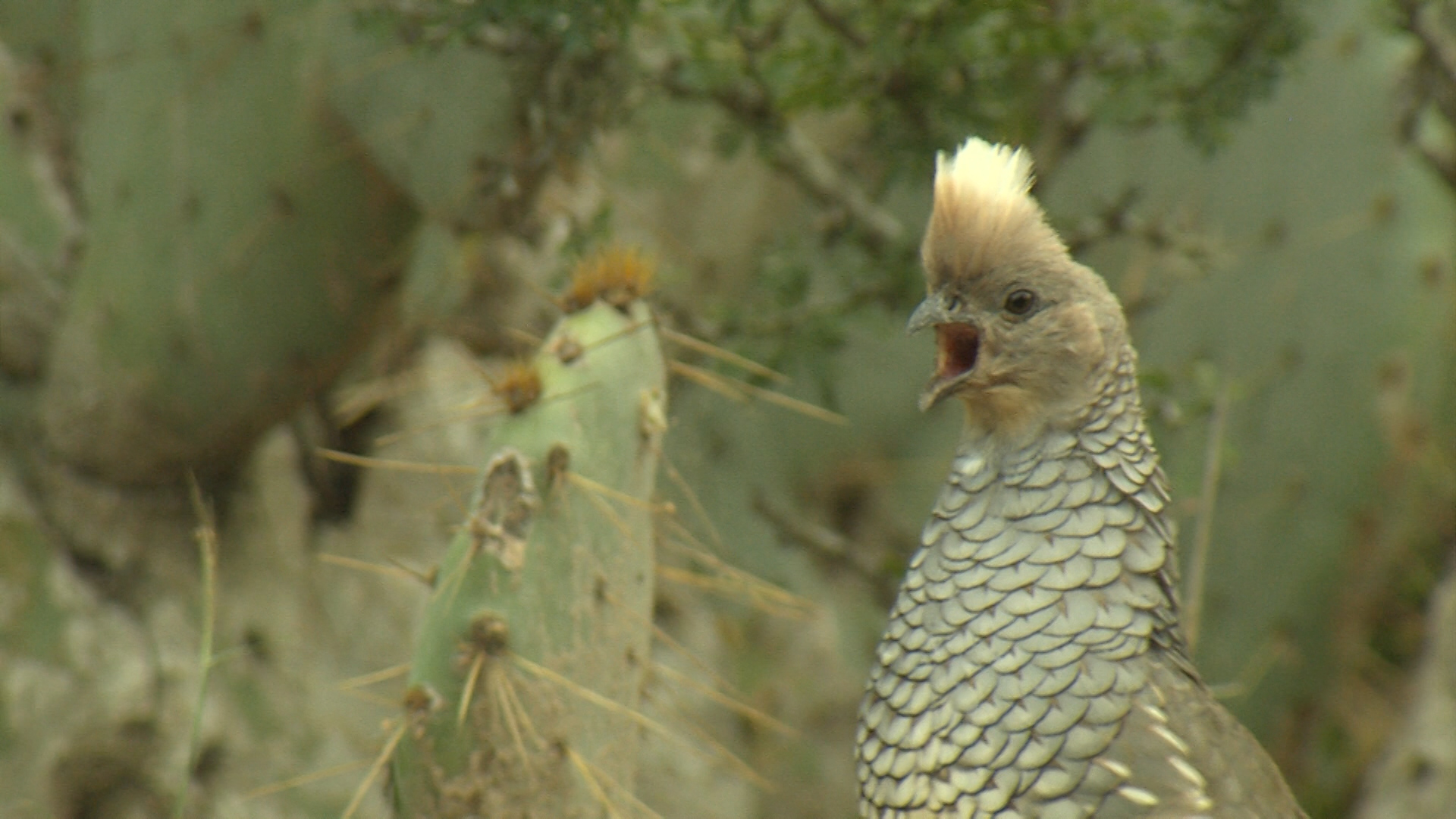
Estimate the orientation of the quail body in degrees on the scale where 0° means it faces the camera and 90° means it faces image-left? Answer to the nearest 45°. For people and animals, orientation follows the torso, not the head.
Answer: approximately 45°

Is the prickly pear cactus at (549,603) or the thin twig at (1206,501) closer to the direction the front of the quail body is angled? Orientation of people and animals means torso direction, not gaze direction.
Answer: the prickly pear cactus

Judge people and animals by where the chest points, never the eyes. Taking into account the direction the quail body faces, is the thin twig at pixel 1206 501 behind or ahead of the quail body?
behind

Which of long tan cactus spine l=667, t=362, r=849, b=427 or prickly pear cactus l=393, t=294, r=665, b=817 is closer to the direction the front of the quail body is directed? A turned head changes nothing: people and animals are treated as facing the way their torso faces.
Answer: the prickly pear cactus

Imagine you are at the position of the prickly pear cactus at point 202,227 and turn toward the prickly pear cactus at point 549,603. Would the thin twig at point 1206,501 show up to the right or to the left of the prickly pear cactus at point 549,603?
left

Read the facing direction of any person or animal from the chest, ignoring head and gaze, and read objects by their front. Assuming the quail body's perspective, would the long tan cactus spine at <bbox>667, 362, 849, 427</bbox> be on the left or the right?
on its right

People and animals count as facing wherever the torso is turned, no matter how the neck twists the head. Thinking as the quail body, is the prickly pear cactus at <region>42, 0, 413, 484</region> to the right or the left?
on its right
